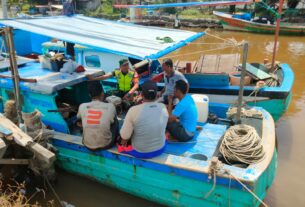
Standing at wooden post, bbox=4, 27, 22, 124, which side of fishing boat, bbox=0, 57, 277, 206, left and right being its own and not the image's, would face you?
back

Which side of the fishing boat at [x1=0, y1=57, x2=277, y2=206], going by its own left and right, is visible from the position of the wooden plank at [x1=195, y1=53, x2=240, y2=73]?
left

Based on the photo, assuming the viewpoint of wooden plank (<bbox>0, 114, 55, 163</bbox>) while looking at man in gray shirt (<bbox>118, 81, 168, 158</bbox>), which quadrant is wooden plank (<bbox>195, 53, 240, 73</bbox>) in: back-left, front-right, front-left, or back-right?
front-left

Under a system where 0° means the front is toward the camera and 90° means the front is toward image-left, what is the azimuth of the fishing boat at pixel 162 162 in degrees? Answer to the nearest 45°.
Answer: approximately 315°

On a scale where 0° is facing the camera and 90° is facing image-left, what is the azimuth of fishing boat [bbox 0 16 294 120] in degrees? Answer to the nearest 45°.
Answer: approximately 315°

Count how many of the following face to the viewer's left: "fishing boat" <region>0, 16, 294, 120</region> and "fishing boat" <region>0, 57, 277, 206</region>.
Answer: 0

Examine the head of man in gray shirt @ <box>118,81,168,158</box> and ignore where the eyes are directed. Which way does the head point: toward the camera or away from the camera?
away from the camera

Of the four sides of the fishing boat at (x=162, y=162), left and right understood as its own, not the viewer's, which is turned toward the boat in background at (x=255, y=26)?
left

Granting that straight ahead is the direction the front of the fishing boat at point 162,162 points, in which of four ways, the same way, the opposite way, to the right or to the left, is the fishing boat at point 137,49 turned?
the same way
